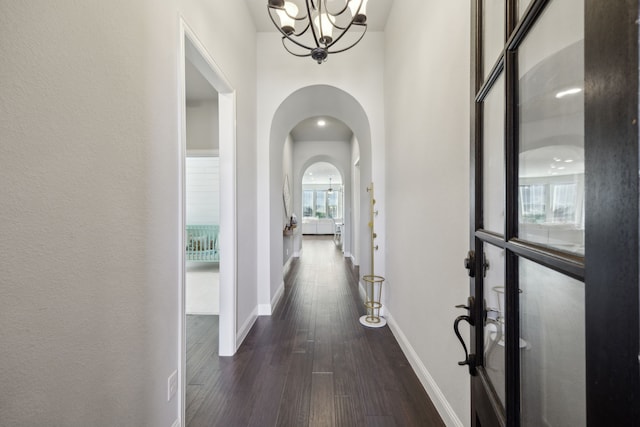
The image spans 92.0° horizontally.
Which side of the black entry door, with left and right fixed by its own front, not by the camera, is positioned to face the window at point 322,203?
right

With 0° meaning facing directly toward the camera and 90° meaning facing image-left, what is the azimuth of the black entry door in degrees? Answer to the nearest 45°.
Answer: approximately 45°
